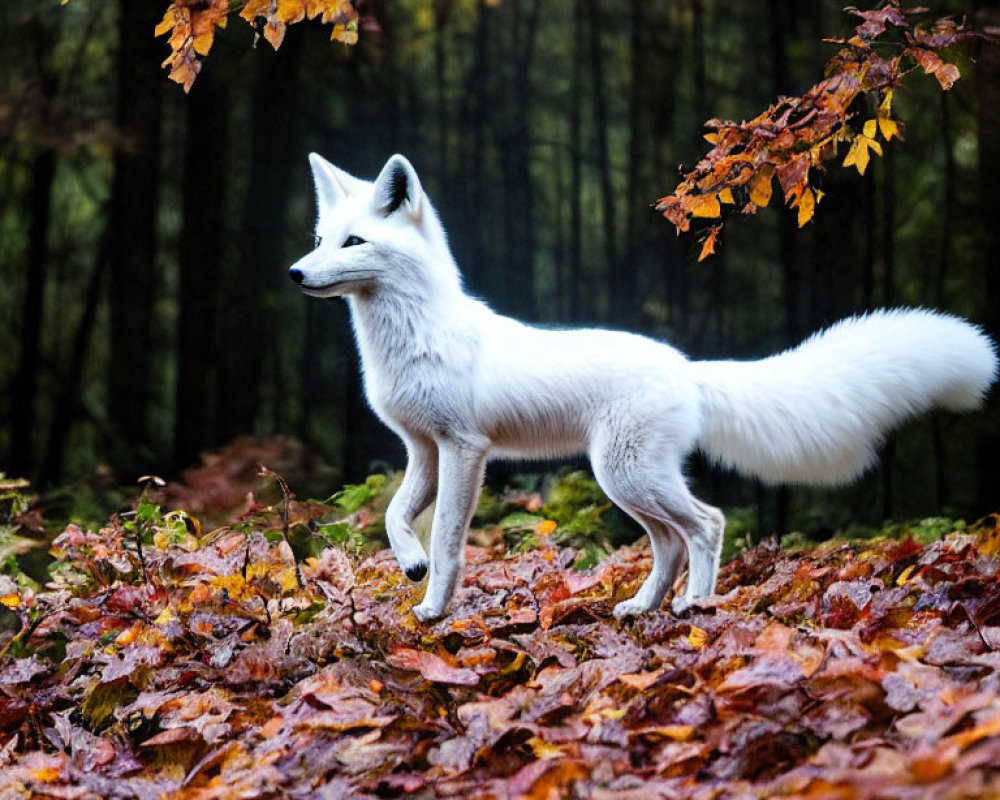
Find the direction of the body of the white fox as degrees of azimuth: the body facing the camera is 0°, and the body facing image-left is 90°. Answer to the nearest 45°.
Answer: approximately 90°

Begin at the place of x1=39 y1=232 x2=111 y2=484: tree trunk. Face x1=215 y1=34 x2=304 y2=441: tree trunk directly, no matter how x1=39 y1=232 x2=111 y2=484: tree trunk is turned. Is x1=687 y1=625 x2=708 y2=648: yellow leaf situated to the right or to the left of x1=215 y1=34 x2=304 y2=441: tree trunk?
right

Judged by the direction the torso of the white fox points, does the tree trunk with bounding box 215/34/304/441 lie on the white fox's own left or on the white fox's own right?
on the white fox's own right

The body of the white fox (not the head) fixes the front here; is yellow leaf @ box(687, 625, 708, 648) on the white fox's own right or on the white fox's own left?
on the white fox's own left

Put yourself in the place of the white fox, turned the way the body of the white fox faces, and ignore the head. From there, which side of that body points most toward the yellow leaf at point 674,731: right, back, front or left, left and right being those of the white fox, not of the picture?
left

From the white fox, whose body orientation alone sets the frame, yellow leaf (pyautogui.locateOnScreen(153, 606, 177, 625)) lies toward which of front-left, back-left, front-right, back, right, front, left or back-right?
front

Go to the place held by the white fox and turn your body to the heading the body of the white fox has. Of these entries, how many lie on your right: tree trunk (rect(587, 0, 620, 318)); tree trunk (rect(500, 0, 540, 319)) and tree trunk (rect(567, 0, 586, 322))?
3

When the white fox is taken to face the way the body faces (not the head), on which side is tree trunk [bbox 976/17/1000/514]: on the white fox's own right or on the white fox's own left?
on the white fox's own right

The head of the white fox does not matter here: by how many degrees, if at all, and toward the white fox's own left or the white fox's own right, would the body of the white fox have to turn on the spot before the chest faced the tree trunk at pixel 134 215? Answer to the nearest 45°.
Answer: approximately 45° to the white fox's own right

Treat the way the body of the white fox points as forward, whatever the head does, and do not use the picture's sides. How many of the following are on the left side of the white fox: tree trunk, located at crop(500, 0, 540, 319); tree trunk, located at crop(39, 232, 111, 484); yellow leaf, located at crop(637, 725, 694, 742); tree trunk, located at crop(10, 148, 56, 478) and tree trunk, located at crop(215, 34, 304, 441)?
1

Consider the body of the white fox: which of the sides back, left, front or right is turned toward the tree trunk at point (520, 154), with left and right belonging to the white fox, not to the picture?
right

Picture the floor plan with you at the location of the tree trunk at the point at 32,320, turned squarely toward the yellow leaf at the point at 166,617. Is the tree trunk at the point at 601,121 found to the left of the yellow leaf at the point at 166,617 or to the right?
left
